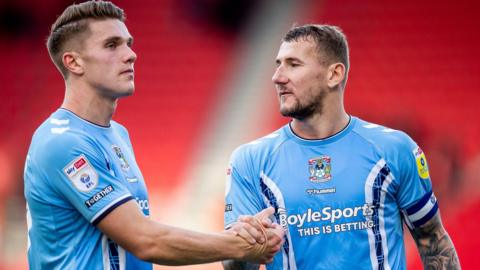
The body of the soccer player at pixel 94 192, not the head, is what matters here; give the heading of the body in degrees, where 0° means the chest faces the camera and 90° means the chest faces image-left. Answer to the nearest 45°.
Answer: approximately 270°

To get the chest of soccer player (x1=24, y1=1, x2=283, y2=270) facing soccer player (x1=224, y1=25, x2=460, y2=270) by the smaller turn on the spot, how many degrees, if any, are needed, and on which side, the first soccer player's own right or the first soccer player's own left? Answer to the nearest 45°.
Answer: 0° — they already face them
